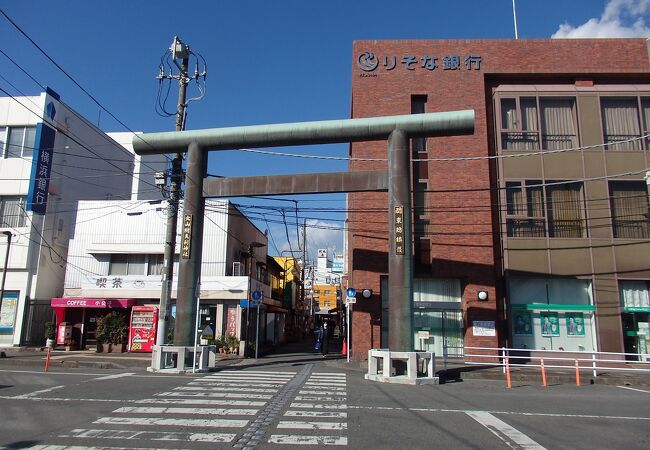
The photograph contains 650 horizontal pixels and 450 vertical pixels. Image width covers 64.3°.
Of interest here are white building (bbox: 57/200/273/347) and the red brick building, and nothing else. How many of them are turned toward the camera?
2

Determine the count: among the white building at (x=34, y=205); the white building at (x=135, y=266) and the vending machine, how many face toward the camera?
3

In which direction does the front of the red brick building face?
toward the camera

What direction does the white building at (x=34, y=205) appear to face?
toward the camera

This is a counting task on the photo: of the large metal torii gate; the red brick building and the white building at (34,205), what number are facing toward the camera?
3

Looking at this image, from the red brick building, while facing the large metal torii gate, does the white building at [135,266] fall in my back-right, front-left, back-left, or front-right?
front-right

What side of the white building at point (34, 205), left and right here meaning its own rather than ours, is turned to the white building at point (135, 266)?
left

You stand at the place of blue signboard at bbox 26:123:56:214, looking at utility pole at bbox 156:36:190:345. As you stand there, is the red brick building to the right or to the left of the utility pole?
left

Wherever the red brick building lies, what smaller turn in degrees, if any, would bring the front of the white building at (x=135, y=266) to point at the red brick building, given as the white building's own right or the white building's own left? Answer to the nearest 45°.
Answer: approximately 45° to the white building's own left

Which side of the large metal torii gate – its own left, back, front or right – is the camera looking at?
front

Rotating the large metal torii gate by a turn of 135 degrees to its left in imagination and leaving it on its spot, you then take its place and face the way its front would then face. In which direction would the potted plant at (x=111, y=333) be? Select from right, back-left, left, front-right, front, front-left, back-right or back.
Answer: left

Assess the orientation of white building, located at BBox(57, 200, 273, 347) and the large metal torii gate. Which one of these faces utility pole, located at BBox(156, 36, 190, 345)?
the white building

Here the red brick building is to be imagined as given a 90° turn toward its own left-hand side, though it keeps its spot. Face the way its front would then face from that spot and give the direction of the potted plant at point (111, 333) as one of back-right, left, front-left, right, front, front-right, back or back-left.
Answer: back

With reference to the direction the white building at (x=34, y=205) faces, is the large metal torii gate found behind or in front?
in front
